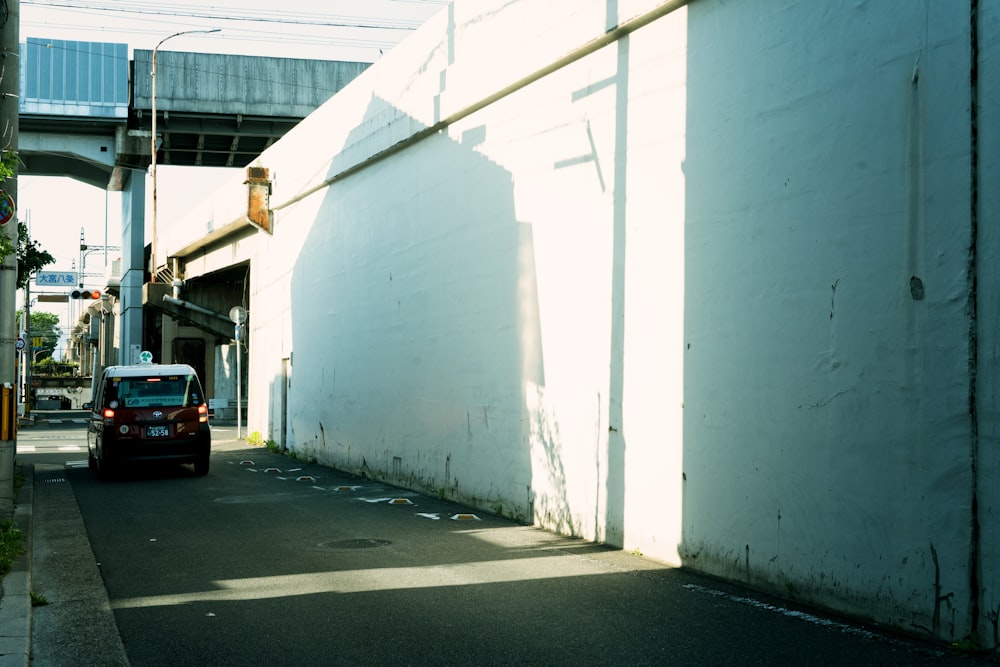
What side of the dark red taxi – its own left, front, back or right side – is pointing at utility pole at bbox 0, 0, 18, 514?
back

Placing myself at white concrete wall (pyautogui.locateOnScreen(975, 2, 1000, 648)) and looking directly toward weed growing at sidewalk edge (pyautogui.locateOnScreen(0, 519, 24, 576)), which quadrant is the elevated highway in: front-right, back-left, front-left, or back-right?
front-right

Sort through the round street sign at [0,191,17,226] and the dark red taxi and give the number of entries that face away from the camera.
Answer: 1

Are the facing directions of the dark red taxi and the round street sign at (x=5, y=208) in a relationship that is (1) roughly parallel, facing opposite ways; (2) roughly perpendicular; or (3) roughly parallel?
roughly parallel, facing opposite ways

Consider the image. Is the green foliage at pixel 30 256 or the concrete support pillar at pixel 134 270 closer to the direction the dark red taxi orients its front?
the concrete support pillar

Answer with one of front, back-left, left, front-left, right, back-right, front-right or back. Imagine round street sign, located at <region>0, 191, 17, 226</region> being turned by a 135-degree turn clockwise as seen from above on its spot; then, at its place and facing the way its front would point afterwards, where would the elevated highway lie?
front-right

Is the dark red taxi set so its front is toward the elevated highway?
yes

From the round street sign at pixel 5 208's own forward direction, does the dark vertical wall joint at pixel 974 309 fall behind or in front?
in front

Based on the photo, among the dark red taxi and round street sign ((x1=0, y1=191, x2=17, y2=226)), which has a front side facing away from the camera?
the dark red taxi

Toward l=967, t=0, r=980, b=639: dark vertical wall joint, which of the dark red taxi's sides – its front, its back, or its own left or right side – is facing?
back

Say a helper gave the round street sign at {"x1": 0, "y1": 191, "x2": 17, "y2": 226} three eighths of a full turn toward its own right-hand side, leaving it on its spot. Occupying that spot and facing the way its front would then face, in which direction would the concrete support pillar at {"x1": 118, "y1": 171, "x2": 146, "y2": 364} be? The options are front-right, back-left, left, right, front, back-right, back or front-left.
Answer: front-right

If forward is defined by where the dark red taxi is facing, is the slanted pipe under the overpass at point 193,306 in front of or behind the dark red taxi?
in front

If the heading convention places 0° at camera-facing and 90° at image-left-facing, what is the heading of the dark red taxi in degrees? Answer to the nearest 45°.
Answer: approximately 180°

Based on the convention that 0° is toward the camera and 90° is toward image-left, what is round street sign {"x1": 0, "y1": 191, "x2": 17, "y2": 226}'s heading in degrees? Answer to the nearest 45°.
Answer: approximately 0°

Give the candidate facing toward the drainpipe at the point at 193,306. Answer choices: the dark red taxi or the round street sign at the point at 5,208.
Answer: the dark red taxi
